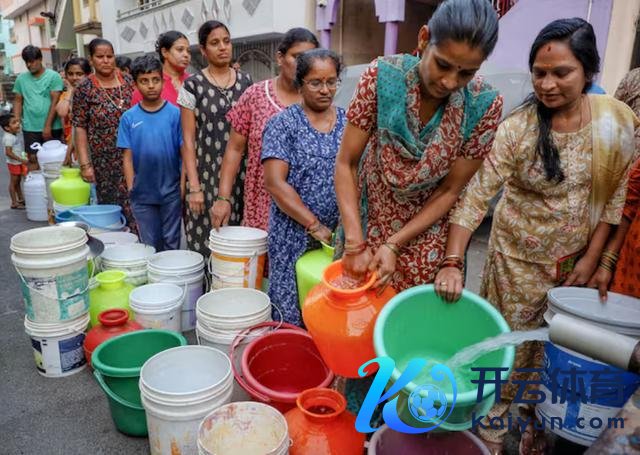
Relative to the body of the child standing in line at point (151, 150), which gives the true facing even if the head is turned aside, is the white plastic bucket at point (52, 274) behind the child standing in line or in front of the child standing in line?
in front

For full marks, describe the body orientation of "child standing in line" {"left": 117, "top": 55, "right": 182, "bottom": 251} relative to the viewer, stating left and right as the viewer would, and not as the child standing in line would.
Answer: facing the viewer

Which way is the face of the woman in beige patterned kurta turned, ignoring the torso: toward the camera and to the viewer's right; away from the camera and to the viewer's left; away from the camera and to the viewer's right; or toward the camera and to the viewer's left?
toward the camera and to the viewer's left

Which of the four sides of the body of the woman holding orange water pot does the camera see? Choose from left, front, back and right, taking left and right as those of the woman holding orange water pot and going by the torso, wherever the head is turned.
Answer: front

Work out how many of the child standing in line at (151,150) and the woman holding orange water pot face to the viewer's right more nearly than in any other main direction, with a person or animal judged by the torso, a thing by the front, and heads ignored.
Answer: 0
